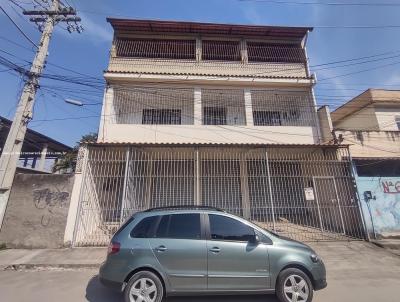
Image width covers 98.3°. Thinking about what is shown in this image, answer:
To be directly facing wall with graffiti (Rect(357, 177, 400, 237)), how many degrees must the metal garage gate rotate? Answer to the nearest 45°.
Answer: approximately 90° to its left

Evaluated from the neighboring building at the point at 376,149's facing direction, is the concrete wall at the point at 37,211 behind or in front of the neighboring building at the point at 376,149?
in front

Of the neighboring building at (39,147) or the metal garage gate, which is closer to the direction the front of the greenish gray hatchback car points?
the metal garage gate

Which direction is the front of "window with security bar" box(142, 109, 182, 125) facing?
toward the camera

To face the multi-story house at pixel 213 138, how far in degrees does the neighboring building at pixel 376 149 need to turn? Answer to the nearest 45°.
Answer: approximately 45° to its right

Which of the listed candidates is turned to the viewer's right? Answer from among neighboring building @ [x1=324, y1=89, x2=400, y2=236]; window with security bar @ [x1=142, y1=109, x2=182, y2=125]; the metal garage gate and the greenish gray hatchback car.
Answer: the greenish gray hatchback car

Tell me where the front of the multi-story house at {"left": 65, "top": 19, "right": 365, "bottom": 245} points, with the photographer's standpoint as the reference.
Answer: facing the viewer

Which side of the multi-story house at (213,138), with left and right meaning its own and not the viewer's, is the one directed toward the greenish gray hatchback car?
front

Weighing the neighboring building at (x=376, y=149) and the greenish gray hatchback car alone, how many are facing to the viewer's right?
1

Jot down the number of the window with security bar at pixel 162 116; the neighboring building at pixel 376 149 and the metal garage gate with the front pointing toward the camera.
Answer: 3

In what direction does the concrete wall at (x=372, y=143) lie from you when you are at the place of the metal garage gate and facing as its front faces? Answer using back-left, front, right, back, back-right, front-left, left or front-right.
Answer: left

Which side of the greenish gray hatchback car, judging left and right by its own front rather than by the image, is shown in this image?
right

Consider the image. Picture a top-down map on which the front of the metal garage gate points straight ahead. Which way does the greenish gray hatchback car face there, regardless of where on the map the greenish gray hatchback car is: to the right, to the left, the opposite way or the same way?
to the left

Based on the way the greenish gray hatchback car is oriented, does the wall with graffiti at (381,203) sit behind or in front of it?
in front

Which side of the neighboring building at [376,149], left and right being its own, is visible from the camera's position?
front
